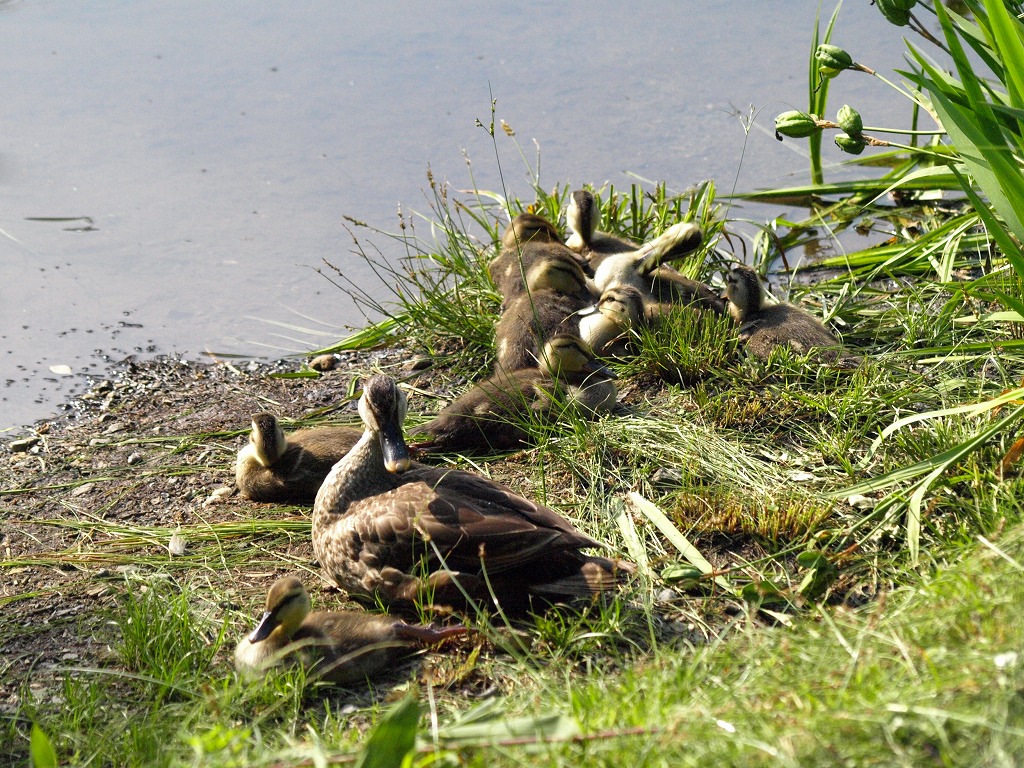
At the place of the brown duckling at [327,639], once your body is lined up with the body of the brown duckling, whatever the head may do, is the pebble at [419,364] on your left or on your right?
on your right

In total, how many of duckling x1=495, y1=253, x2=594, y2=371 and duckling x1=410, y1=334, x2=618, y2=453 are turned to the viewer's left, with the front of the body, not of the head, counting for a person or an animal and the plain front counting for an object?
0

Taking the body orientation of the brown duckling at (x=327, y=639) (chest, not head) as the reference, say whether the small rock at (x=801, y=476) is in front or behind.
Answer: behind

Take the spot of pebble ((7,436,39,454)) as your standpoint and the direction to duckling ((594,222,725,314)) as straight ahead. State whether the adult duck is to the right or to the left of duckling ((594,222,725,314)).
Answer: right

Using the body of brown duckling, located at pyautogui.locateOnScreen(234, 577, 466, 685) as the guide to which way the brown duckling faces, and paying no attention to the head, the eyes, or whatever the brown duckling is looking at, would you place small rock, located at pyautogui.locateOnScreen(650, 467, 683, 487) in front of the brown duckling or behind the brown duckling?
behind

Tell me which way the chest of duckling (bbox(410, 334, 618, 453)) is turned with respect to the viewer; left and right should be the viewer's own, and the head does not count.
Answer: facing to the right of the viewer

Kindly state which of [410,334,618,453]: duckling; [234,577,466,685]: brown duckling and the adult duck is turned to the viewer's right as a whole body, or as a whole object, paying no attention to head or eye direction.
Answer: the duckling

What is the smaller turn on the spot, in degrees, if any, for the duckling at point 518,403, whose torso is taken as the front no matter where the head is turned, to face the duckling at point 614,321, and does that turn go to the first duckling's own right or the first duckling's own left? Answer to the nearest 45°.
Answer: approximately 45° to the first duckling's own left

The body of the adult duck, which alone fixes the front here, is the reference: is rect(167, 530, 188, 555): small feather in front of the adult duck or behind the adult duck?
in front

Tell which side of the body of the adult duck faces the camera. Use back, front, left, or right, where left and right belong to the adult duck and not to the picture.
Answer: left

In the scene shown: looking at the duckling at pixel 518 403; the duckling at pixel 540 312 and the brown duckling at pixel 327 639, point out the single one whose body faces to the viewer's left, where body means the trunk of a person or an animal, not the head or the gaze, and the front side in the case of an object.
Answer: the brown duckling

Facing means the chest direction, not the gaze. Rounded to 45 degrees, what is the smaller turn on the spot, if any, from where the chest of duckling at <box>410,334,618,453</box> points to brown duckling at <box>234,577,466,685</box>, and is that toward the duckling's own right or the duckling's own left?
approximately 90° to the duckling's own right

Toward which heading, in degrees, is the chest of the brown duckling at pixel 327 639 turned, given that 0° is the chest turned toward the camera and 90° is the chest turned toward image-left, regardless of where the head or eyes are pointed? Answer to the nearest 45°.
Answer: approximately 90°

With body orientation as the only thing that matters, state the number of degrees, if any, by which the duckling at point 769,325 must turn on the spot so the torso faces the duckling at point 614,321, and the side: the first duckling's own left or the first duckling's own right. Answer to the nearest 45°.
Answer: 0° — it already faces it
